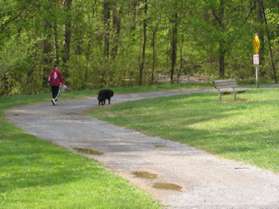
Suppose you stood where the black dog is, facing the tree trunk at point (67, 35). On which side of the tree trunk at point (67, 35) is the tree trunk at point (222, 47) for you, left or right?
right

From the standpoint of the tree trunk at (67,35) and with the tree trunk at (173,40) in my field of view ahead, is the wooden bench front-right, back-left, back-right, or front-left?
front-right

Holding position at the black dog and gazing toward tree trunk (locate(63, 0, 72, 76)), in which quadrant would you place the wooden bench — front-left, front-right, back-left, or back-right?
back-right
